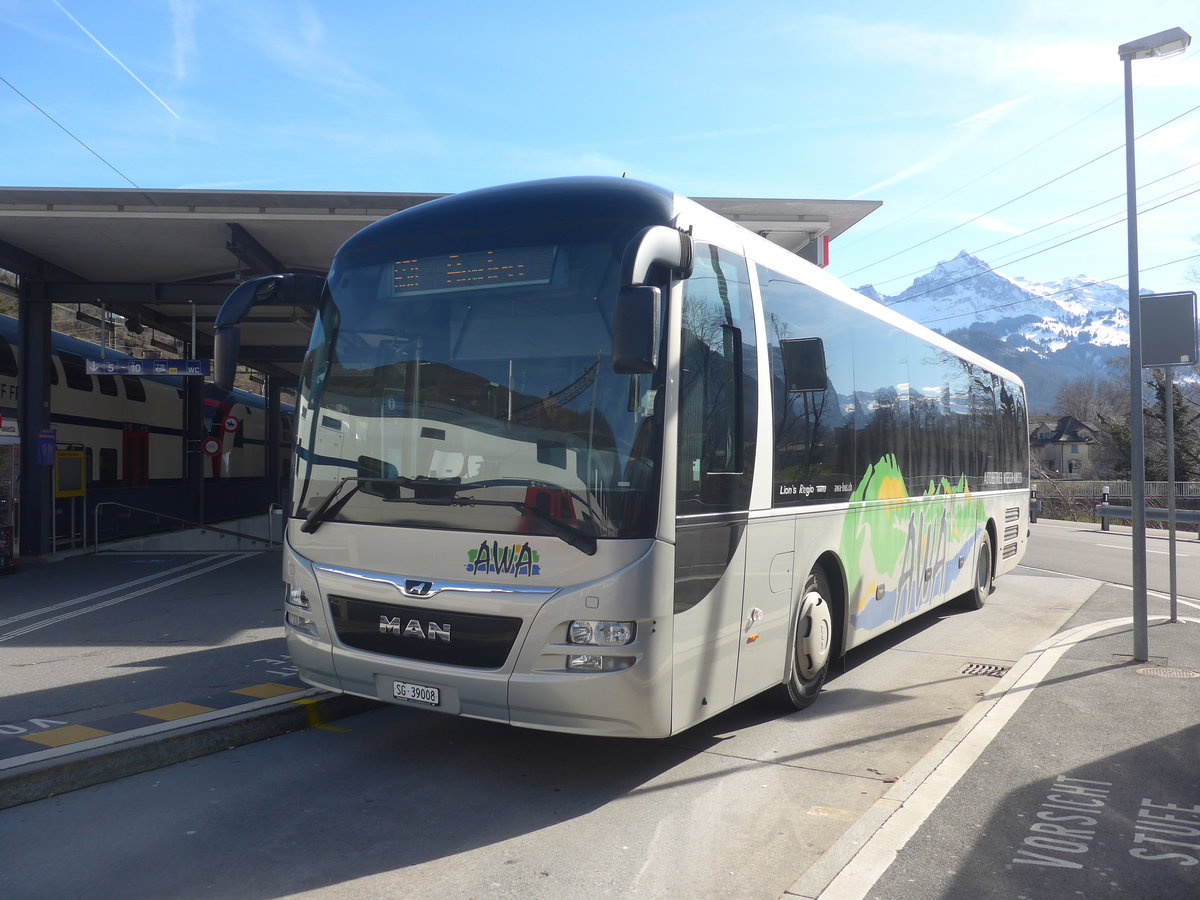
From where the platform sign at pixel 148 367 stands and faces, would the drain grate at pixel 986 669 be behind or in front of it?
in front

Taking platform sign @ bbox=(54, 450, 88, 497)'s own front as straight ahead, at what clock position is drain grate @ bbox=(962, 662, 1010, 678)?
The drain grate is roughly at 11 o'clock from the platform sign.

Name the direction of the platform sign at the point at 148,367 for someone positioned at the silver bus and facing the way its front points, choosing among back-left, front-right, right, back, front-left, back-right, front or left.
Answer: right

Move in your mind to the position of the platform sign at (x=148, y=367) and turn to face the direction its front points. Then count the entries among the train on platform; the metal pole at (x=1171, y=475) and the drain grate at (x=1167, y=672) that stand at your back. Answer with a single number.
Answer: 1

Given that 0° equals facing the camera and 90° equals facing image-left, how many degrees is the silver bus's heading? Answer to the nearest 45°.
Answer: approximately 45°

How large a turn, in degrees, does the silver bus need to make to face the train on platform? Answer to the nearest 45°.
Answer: approximately 90° to its right

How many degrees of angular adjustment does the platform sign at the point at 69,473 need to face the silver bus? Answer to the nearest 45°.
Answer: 0° — it already faces it

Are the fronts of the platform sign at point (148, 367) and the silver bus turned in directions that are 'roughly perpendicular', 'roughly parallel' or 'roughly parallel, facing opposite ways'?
roughly parallel

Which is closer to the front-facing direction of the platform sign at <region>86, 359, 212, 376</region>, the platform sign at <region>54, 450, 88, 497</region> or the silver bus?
the silver bus

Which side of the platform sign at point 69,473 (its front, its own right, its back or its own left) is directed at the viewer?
front

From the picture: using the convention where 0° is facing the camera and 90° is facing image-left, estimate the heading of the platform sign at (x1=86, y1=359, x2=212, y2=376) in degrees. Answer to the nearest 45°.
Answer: approximately 0°

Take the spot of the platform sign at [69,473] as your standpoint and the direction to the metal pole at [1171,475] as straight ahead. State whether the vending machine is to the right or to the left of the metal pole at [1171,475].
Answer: right
